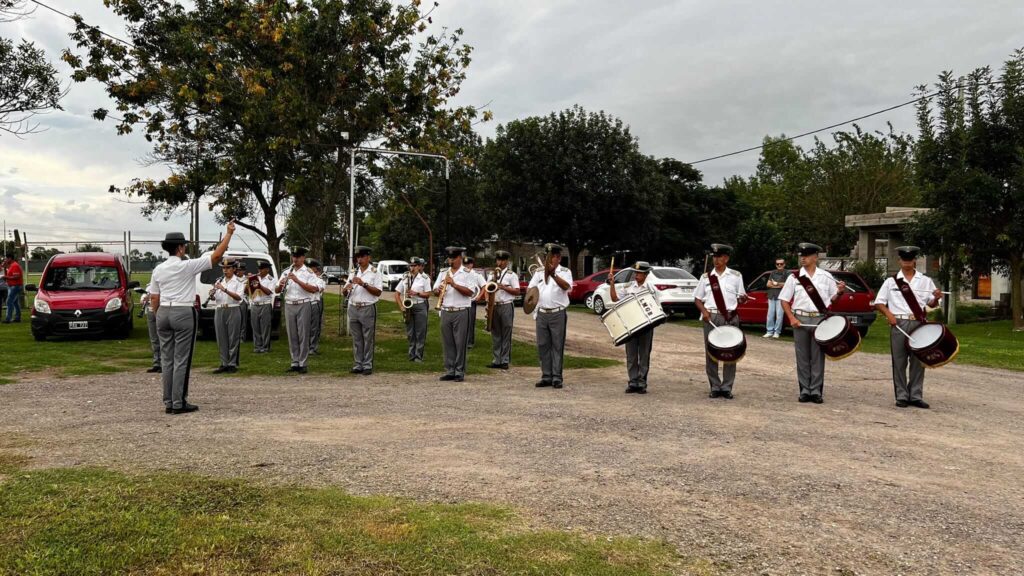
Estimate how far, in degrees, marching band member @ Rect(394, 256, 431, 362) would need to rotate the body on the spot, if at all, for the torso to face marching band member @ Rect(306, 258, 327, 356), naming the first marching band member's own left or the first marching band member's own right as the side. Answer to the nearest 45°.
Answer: approximately 90° to the first marching band member's own right

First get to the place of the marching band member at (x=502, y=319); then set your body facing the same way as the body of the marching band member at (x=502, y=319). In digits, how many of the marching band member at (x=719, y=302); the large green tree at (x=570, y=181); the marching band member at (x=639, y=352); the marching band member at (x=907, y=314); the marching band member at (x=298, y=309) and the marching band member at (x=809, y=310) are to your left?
4

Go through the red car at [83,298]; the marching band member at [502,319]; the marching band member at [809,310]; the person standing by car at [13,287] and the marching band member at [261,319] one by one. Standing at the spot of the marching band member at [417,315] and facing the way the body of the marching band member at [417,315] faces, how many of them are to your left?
2

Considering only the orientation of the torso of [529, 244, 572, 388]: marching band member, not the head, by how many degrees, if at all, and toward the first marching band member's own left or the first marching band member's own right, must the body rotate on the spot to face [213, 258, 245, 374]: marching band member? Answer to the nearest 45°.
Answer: approximately 90° to the first marching band member's own right

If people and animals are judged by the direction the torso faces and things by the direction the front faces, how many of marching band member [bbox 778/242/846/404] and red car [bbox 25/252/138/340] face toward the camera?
2

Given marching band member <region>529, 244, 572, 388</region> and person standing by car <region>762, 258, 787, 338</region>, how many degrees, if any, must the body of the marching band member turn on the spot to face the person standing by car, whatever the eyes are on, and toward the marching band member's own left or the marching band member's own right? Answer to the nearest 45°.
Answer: approximately 135° to the marching band member's own left

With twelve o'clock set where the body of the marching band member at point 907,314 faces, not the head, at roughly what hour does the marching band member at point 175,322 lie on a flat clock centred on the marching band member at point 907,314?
the marching band member at point 175,322 is roughly at 2 o'clock from the marching band member at point 907,314.

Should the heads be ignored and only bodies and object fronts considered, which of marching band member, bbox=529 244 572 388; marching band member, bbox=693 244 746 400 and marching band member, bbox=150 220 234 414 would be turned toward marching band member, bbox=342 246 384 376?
marching band member, bbox=150 220 234 414

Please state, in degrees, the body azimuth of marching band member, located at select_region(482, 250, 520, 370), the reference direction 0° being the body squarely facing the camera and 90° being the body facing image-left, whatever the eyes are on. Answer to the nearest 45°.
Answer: approximately 45°

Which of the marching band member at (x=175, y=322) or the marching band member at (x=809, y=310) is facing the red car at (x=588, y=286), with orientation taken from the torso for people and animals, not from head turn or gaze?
the marching band member at (x=175, y=322)

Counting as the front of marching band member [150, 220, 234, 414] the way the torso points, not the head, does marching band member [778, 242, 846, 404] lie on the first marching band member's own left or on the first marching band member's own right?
on the first marching band member's own right

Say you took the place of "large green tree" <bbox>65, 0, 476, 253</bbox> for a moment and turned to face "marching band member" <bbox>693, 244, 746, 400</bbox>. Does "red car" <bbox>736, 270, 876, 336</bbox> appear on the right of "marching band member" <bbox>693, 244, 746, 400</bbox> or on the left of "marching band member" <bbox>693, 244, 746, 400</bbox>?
left

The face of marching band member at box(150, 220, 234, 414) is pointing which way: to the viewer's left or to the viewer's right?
to the viewer's right

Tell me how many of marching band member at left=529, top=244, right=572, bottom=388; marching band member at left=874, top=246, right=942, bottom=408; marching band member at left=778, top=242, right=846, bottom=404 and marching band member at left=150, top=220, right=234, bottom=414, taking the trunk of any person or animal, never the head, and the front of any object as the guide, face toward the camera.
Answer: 3

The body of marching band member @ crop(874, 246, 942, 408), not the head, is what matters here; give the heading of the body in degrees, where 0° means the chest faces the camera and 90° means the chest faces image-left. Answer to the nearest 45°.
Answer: approximately 0°

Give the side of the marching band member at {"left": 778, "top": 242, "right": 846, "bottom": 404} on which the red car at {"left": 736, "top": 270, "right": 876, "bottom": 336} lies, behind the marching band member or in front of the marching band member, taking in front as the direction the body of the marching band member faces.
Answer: behind
